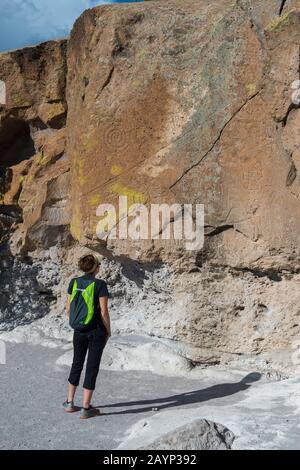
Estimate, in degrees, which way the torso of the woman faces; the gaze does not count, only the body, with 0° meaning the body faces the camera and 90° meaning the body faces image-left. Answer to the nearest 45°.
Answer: approximately 225°
